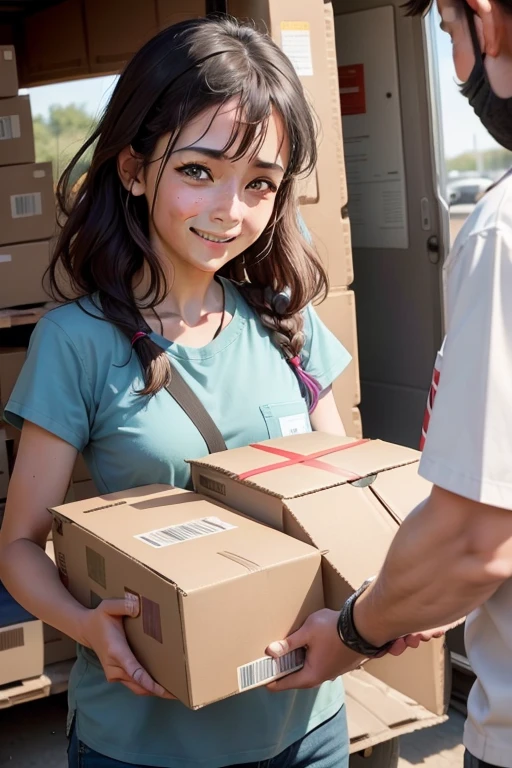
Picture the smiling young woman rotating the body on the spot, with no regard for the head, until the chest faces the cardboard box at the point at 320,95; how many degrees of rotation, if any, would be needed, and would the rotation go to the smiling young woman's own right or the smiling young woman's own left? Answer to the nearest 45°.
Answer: approximately 135° to the smiling young woman's own left

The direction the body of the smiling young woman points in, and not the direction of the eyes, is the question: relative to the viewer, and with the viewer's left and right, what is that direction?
facing the viewer and to the right of the viewer

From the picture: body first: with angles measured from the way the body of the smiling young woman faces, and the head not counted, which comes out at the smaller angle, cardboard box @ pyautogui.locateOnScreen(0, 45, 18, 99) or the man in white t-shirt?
the man in white t-shirt

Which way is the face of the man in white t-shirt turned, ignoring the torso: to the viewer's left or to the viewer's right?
to the viewer's left

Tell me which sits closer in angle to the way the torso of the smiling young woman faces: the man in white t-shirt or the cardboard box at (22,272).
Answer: the man in white t-shirt
